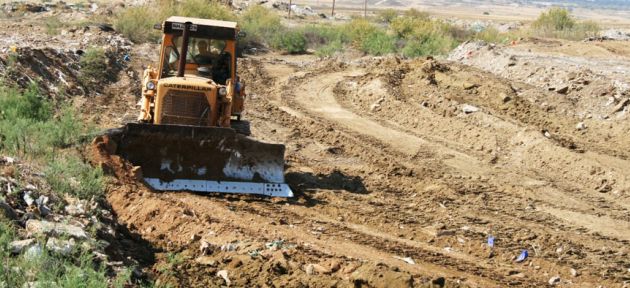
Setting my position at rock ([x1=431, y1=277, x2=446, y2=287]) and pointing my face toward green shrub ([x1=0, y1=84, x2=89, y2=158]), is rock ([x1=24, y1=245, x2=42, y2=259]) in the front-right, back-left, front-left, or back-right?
front-left

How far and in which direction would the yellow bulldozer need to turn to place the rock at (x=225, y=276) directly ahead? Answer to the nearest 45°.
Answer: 0° — it already faces it

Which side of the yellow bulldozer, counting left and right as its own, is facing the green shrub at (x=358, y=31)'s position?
back

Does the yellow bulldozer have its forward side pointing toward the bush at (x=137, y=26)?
no

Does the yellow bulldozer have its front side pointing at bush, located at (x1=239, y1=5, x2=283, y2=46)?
no

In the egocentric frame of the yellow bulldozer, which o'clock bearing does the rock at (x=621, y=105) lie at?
The rock is roughly at 8 o'clock from the yellow bulldozer.

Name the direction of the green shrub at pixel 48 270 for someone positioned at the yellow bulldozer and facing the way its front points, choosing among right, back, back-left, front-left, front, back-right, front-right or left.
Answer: front

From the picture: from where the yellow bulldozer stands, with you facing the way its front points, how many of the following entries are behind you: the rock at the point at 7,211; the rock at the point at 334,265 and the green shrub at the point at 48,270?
0

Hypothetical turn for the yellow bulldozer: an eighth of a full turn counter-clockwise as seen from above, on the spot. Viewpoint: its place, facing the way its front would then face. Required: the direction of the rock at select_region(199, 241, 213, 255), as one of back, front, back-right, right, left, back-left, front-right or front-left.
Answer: front-right

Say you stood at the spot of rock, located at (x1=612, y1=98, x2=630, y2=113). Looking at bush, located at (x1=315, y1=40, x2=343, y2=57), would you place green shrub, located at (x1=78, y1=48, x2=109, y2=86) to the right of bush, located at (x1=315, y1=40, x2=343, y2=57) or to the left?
left

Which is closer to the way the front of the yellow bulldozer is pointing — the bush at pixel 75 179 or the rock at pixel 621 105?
the bush

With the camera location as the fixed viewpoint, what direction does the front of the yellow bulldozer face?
facing the viewer

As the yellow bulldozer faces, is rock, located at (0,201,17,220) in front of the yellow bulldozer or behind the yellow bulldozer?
in front

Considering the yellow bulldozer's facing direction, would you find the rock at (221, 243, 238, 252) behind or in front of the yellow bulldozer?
in front

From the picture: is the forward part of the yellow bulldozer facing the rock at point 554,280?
no

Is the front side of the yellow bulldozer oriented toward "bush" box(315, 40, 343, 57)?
no

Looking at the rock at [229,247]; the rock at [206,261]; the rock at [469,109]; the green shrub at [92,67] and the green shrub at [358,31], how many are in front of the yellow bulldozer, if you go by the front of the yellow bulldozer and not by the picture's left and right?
2

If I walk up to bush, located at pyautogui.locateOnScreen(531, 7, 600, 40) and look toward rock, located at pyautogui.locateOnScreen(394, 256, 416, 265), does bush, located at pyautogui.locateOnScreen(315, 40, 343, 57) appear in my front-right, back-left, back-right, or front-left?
front-right
